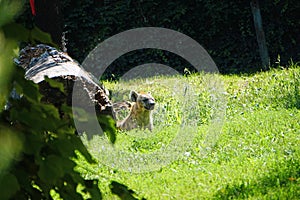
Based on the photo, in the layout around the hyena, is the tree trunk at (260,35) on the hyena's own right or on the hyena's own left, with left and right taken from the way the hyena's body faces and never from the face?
on the hyena's own left

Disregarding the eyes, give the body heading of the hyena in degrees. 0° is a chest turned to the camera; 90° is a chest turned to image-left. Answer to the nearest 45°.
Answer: approximately 315°

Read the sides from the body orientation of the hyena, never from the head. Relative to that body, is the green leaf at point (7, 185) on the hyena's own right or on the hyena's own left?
on the hyena's own right

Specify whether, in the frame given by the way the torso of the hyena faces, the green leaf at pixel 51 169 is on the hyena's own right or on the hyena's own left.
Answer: on the hyena's own right

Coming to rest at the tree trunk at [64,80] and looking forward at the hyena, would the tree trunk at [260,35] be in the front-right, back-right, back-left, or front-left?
front-left
